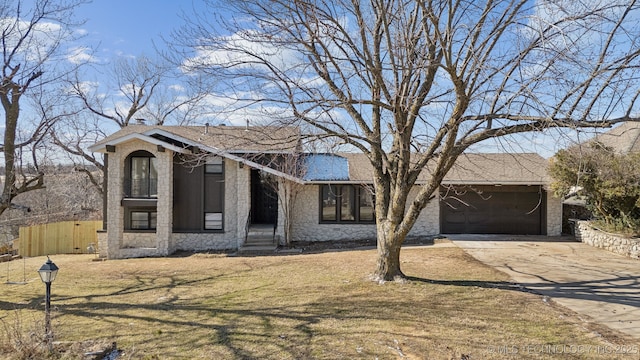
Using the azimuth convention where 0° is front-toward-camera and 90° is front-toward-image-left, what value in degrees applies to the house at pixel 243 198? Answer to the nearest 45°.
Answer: approximately 0°

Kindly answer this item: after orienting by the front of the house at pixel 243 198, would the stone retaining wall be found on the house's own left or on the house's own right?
on the house's own left

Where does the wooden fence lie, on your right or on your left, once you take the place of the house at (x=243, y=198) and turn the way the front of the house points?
on your right
